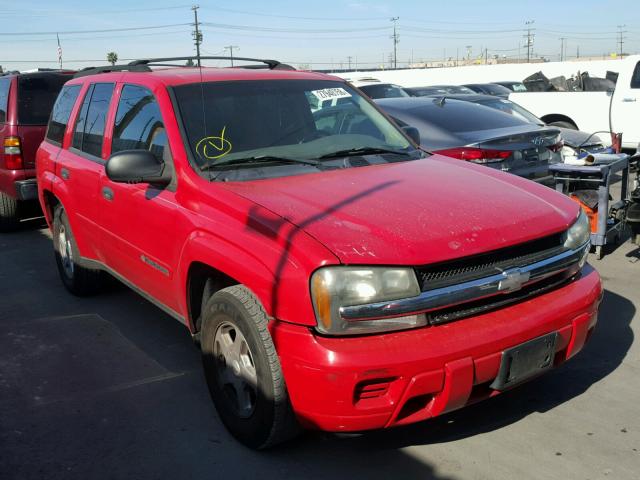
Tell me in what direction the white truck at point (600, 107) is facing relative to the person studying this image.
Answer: facing to the right of the viewer

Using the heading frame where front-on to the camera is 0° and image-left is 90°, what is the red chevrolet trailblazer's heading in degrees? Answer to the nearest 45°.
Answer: approximately 315°

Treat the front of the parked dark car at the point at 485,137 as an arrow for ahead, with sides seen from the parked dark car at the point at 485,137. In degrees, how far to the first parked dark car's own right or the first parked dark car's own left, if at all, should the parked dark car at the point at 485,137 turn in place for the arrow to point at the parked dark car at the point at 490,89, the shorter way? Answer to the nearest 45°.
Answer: approximately 45° to the first parked dark car's own right

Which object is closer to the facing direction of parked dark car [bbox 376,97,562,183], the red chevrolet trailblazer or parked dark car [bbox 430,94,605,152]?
the parked dark car

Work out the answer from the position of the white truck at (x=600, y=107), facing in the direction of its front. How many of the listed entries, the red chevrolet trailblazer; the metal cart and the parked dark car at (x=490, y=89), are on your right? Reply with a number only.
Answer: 2

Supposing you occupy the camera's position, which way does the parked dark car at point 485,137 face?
facing away from the viewer and to the left of the viewer

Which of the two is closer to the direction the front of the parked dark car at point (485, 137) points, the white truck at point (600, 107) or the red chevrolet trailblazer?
the white truck

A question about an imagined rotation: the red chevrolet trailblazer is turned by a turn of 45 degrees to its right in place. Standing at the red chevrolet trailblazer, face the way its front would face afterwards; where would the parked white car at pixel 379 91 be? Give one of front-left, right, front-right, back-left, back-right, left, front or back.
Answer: back

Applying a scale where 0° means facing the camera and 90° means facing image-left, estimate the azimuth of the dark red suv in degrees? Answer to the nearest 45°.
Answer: approximately 135°
